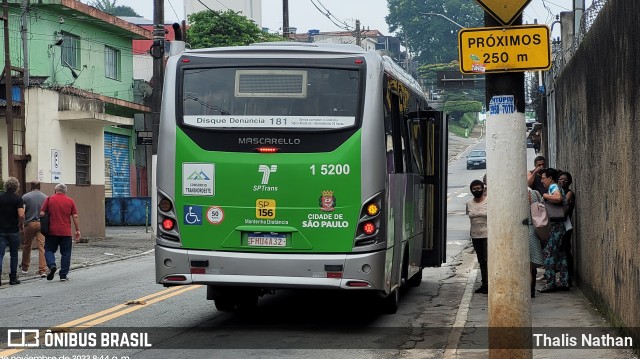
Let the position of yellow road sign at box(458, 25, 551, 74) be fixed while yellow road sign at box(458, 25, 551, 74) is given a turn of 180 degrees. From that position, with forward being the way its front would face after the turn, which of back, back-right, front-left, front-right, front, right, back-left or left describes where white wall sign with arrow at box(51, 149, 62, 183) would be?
front-left

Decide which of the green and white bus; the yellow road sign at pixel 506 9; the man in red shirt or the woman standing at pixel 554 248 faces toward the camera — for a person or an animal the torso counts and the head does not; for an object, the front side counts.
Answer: the yellow road sign

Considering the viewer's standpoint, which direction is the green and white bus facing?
facing away from the viewer

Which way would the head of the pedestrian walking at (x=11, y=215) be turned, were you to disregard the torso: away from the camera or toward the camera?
away from the camera

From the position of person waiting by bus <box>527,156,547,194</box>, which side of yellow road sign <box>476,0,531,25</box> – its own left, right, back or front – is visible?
back

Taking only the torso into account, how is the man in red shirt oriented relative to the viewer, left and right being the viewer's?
facing away from the viewer

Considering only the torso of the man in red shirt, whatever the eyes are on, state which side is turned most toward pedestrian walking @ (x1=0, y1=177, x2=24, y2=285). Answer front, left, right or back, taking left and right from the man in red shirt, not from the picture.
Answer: left

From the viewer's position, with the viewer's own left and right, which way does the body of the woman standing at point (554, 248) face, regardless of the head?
facing to the left of the viewer

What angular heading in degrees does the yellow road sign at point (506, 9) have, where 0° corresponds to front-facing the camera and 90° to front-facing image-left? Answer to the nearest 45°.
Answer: approximately 0°

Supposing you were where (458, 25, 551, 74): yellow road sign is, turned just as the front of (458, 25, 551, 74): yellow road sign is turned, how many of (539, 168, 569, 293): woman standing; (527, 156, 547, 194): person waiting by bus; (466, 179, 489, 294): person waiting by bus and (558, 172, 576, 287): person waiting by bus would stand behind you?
4

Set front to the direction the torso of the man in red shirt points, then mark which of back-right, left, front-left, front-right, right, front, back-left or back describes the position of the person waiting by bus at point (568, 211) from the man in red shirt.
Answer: back-right
